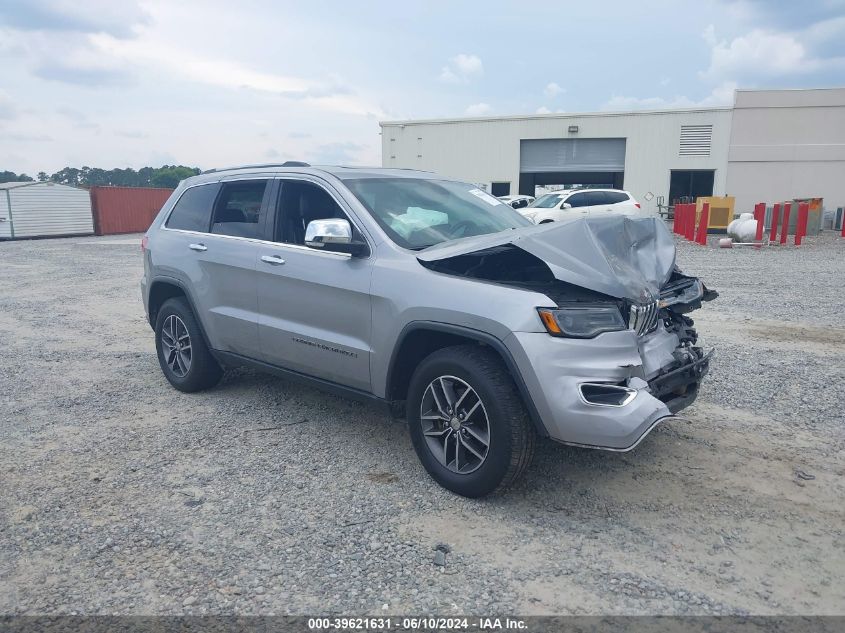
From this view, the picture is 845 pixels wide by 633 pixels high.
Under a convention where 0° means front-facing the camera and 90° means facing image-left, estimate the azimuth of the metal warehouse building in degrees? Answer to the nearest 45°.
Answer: approximately 0°

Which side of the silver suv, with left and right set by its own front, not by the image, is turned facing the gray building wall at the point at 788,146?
left

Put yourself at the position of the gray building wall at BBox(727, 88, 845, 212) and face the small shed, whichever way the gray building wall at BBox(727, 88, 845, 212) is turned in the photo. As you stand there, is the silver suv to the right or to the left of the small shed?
left

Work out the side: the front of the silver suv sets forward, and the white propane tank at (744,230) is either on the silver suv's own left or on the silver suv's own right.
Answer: on the silver suv's own left

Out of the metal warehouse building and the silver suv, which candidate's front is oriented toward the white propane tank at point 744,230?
the metal warehouse building

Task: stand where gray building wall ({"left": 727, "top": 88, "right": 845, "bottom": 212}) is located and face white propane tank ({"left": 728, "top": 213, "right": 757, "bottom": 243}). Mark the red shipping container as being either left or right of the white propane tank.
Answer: right

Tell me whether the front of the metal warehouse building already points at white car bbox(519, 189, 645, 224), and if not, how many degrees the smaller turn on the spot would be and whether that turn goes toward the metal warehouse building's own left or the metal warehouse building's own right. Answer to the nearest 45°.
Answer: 0° — it already faces it

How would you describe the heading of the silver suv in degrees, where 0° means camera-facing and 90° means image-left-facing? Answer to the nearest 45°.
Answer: approximately 315°
